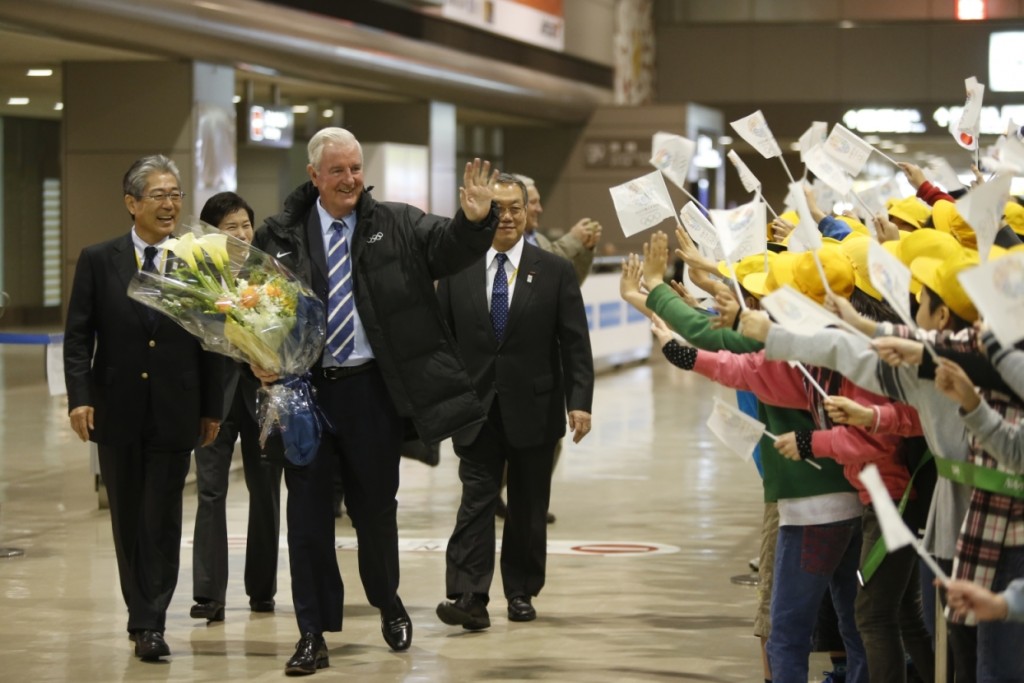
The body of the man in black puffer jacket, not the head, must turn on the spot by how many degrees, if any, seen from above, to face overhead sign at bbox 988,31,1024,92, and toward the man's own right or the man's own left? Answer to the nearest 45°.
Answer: approximately 135° to the man's own left

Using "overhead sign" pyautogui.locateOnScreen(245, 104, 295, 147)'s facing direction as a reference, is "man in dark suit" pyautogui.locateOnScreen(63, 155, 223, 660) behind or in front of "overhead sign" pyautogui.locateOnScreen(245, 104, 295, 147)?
in front

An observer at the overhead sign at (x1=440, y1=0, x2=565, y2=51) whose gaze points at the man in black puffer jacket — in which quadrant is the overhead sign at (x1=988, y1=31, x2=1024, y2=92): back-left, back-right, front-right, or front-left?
back-left

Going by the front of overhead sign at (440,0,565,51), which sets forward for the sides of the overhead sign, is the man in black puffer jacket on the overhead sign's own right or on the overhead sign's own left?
on the overhead sign's own right

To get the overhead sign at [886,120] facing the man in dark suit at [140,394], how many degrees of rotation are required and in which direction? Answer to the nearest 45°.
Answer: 0° — it already faces them

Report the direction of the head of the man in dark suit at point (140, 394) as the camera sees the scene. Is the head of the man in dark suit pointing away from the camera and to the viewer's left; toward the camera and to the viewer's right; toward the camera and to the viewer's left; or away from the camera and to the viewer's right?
toward the camera and to the viewer's right

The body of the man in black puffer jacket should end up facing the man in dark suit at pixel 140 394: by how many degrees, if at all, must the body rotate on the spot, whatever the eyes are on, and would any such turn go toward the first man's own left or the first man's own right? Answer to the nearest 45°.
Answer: approximately 90° to the first man's own right

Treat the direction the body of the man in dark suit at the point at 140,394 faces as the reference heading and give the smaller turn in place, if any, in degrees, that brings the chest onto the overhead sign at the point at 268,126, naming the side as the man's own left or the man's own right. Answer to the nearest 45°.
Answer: approximately 180°

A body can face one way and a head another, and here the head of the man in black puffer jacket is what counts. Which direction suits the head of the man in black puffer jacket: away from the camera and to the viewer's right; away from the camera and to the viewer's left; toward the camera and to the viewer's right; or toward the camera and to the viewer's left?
toward the camera and to the viewer's right

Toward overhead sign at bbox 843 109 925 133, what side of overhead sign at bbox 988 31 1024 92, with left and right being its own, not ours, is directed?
right
